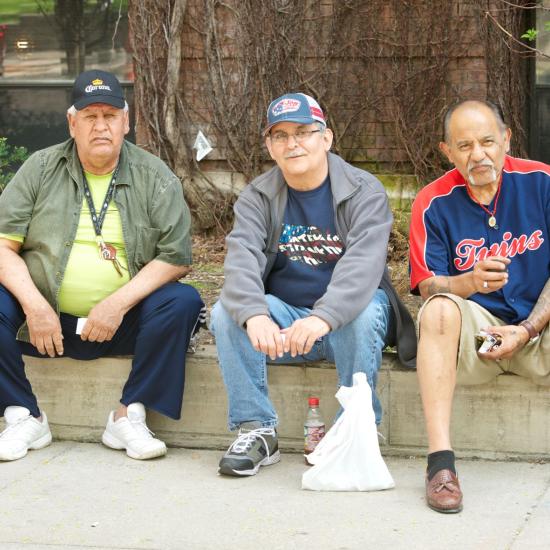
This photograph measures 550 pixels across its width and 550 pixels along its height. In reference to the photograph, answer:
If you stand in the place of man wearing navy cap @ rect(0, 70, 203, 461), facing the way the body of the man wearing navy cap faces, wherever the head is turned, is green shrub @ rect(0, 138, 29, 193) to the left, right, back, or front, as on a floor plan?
back

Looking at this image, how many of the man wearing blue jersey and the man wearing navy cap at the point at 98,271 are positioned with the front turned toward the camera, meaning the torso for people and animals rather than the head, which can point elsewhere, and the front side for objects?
2

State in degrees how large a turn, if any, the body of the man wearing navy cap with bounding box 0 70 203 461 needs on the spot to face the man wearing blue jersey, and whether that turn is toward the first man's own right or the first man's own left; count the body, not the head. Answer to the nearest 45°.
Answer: approximately 45° to the first man's own left

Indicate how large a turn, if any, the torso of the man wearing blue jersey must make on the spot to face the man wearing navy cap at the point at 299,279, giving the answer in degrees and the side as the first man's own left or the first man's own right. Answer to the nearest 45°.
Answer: approximately 90° to the first man's own right

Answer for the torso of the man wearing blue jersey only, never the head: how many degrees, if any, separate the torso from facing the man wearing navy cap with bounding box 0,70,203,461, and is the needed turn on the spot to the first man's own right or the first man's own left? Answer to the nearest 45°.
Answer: approximately 90° to the first man's own right

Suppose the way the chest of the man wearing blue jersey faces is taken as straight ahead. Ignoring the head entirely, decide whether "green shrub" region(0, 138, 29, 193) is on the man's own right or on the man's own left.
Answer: on the man's own right

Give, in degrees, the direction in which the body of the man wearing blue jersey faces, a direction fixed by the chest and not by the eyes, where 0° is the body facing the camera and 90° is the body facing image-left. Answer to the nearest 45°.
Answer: approximately 0°

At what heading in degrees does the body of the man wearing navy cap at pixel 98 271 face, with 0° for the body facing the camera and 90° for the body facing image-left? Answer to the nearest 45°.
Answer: approximately 0°

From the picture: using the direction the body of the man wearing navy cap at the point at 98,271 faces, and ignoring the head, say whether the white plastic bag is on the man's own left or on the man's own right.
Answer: on the man's own left
